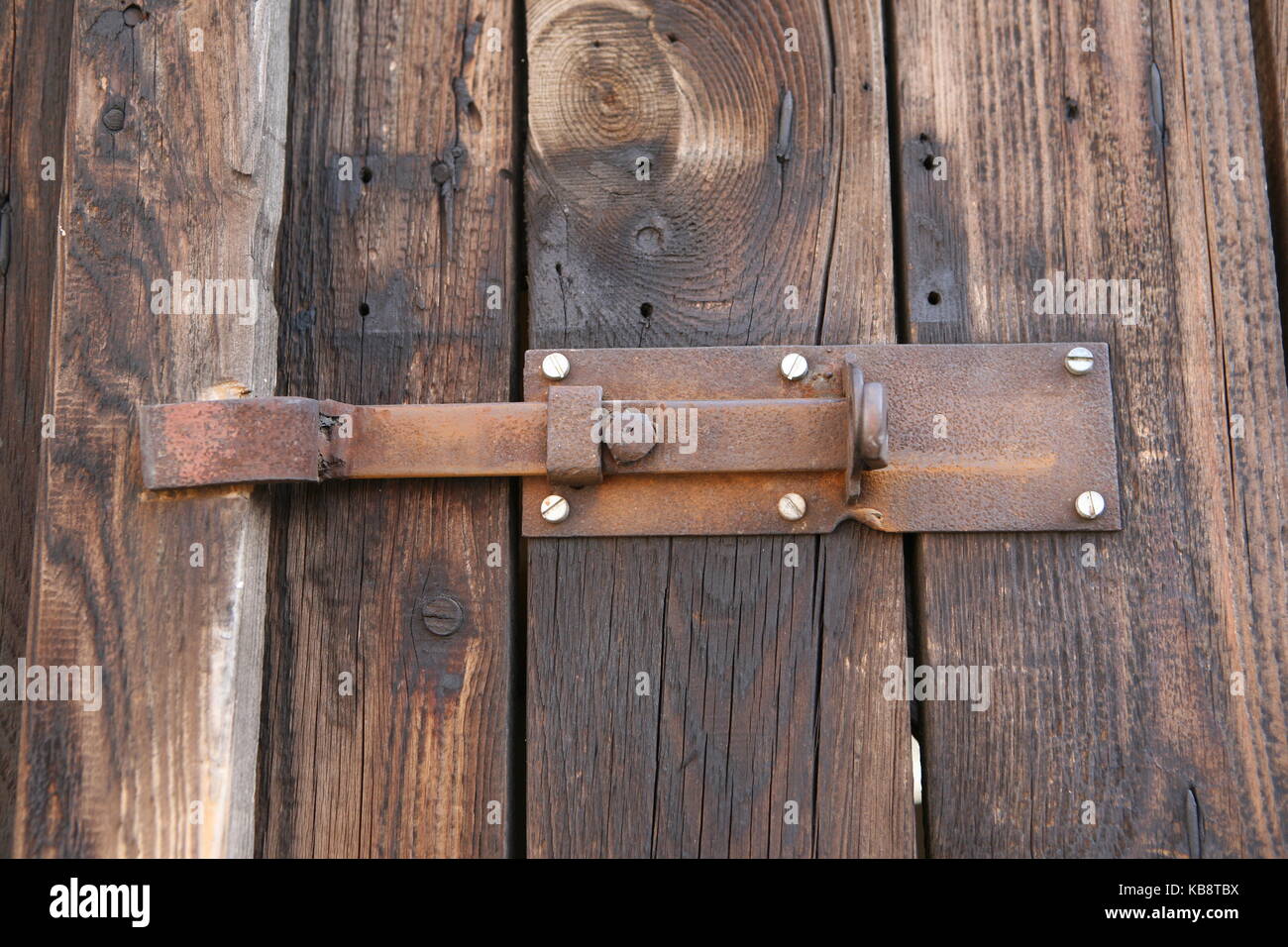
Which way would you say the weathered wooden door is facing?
toward the camera
